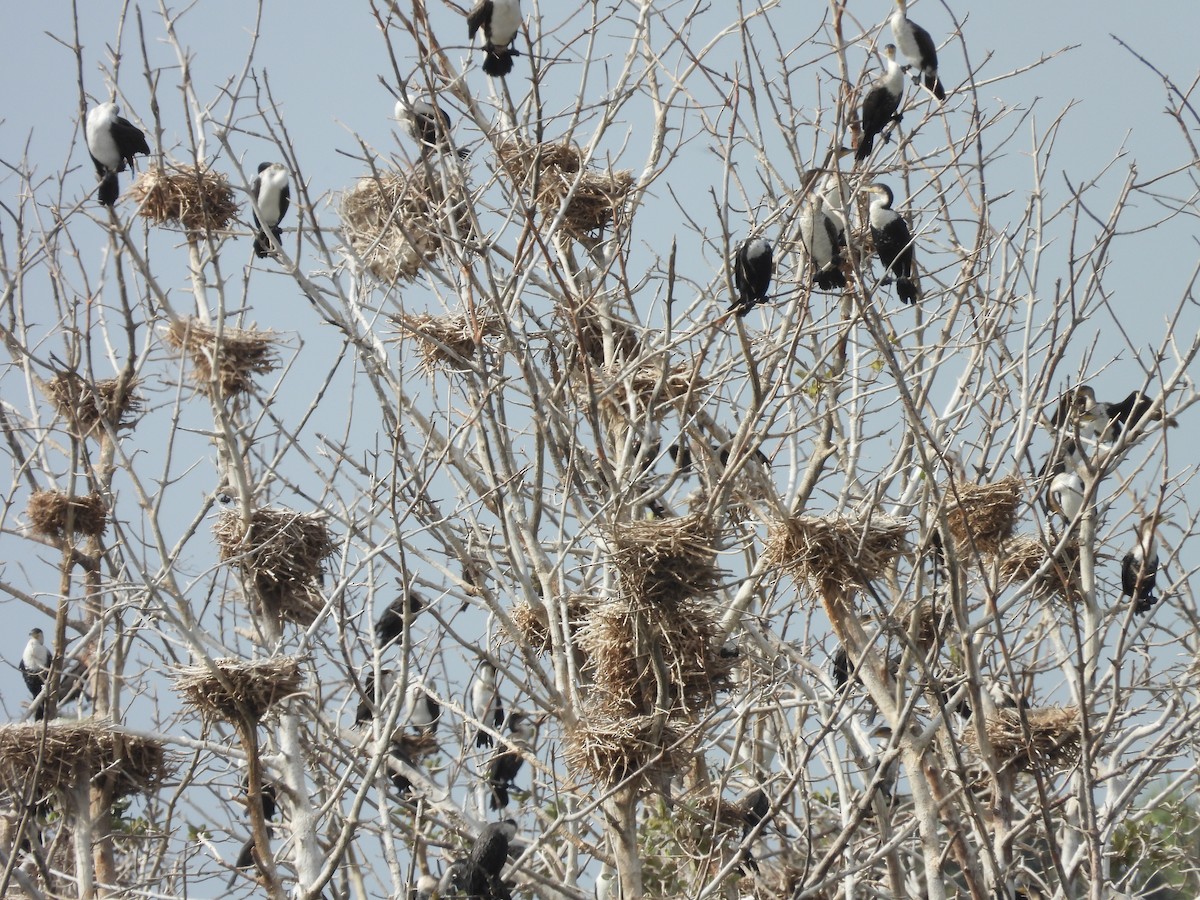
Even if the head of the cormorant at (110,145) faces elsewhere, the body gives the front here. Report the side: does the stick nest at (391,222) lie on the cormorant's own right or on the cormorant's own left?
on the cormorant's own left

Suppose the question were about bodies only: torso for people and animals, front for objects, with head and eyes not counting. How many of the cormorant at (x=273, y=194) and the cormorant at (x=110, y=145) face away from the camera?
0

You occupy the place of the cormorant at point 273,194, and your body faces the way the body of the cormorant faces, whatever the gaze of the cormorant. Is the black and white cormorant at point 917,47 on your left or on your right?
on your left

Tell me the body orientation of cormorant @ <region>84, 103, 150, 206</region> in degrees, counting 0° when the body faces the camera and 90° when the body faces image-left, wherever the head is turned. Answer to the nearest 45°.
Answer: approximately 45°
